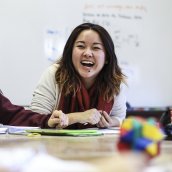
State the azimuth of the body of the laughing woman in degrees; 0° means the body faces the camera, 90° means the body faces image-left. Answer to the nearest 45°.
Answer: approximately 0°

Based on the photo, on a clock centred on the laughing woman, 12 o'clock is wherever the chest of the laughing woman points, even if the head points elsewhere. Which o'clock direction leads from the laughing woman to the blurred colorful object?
The blurred colorful object is roughly at 12 o'clock from the laughing woman.
